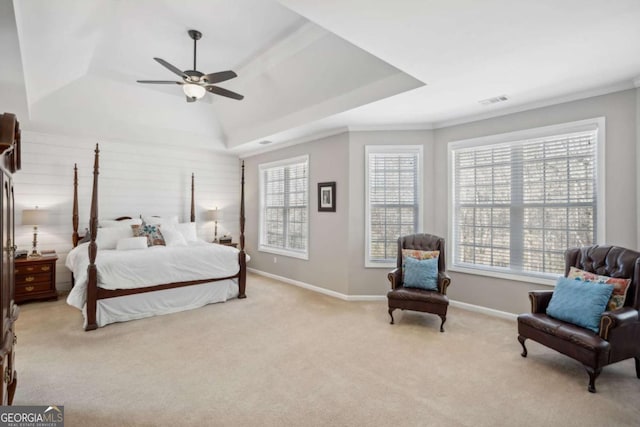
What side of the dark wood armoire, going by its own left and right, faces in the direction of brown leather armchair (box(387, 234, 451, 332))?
front

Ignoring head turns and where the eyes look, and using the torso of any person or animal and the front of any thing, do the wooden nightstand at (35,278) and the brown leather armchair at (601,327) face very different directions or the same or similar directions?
very different directions

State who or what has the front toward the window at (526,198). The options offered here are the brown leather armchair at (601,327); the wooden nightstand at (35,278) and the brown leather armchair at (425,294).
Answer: the wooden nightstand

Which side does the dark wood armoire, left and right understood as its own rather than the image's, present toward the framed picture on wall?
front

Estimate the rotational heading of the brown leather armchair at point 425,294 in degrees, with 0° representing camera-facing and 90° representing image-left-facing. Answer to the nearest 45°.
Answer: approximately 0°

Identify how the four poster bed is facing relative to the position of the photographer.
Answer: facing the viewer and to the right of the viewer

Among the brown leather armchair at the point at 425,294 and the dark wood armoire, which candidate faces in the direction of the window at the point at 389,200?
the dark wood armoire

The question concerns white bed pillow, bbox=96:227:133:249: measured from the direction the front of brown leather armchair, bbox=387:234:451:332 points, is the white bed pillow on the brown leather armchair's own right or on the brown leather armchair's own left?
on the brown leather armchair's own right

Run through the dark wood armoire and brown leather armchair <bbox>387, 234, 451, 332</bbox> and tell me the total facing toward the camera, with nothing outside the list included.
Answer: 1

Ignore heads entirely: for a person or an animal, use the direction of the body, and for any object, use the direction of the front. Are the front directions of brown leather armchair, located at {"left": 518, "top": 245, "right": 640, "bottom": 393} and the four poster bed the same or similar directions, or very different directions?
very different directions

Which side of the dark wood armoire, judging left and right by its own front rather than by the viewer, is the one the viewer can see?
right

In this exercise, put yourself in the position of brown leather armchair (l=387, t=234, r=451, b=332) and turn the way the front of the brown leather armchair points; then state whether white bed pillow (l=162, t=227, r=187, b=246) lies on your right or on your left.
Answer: on your right

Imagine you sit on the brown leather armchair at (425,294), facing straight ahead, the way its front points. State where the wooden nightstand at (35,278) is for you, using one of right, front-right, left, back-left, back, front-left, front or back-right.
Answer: right

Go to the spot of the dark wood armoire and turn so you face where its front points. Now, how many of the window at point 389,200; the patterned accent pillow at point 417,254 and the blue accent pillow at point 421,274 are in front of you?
3

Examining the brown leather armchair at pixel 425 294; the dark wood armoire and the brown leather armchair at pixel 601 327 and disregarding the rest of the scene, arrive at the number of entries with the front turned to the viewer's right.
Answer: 1
